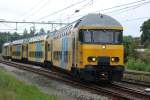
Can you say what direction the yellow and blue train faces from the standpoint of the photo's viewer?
facing the viewer and to the right of the viewer
